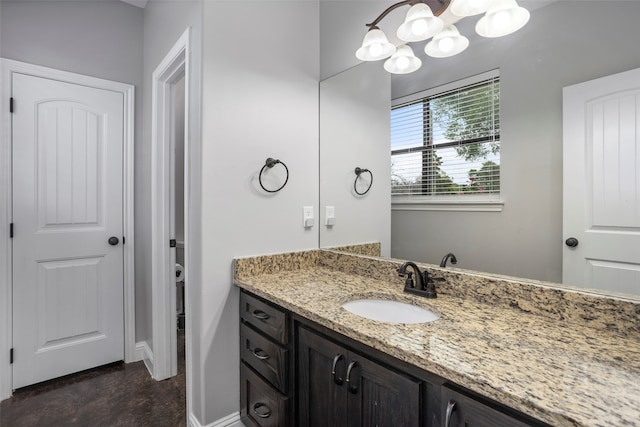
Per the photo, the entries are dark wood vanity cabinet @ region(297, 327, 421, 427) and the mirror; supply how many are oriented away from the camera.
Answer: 0

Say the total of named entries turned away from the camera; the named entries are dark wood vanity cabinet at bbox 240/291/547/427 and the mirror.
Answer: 0

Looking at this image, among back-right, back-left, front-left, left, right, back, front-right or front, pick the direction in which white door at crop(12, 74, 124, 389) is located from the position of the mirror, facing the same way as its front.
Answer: front-right

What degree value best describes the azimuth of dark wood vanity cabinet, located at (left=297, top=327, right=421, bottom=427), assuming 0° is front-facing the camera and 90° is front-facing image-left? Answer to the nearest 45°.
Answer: approximately 45°

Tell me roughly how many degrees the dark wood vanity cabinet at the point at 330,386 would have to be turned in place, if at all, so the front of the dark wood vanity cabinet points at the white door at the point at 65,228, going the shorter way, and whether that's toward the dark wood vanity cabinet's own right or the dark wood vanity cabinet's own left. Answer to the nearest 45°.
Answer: approximately 45° to the dark wood vanity cabinet's own right

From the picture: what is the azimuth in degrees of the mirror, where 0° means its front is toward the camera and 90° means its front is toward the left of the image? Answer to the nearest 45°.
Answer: approximately 45°

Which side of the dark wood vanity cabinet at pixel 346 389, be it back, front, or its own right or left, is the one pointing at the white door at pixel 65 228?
right
